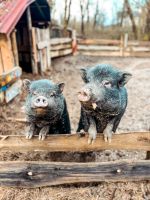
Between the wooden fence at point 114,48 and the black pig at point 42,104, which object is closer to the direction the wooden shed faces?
the black pig

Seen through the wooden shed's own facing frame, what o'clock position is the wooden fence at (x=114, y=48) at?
The wooden fence is roughly at 9 o'clock from the wooden shed.

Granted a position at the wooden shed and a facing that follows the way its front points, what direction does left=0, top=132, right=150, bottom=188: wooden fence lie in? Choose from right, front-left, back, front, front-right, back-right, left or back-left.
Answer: front-right

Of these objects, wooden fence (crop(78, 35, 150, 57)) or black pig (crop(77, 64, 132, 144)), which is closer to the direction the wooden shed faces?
the black pig

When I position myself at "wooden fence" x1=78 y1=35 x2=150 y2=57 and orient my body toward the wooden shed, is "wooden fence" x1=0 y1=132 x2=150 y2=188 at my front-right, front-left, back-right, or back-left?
front-left

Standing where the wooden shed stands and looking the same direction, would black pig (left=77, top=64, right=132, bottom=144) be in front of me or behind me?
in front

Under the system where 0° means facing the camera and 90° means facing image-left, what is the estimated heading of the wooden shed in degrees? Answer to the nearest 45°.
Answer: approximately 315°

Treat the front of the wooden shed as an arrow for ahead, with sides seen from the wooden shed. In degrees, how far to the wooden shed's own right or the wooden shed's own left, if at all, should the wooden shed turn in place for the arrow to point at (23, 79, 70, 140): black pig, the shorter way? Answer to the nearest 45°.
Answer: approximately 45° to the wooden shed's own right
